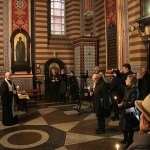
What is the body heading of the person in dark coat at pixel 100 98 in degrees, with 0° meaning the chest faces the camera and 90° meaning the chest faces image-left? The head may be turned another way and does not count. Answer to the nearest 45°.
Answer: approximately 90°

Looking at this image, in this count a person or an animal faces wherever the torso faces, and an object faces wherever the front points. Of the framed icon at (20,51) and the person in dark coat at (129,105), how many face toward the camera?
1

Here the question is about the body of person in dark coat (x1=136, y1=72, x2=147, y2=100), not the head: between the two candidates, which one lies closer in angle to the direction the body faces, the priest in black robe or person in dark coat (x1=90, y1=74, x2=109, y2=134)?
the priest in black robe

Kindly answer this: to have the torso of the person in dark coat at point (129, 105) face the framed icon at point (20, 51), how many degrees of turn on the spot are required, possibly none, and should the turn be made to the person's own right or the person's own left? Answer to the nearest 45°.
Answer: approximately 45° to the person's own right

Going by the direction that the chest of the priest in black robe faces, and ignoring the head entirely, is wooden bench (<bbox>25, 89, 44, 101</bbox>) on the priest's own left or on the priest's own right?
on the priest's own left

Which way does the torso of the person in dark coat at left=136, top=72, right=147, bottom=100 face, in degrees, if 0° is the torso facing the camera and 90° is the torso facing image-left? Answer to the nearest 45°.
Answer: approximately 90°

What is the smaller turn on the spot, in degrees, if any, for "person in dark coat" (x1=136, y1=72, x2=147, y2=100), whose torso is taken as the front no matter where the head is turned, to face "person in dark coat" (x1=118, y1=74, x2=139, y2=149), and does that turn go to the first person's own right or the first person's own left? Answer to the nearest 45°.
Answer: approximately 90° to the first person's own left

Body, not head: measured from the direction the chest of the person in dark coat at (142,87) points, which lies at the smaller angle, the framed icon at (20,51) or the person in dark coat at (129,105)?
the framed icon
